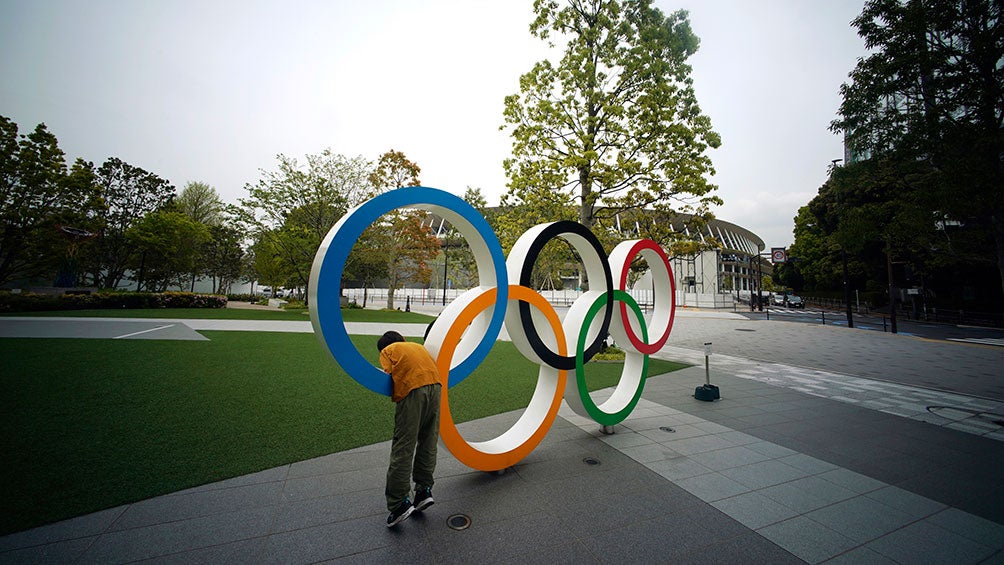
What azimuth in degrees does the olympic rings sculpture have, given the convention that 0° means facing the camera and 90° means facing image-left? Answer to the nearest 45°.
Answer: approximately 315°

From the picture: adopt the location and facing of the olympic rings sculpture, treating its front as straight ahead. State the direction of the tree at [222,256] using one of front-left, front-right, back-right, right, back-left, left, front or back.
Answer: back

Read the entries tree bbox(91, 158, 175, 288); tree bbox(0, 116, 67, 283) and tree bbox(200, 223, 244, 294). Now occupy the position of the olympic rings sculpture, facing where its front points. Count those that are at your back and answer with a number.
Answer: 3

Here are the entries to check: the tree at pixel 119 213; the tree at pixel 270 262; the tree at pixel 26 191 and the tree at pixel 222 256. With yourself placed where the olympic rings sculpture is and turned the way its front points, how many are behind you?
4

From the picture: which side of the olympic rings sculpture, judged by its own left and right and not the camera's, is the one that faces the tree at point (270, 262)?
back

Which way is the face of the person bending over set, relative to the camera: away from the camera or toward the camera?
away from the camera

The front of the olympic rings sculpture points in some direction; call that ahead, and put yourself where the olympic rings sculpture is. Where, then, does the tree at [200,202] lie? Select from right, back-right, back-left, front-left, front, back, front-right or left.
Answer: back

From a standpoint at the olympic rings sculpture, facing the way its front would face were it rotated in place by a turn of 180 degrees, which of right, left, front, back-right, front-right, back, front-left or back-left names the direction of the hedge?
front

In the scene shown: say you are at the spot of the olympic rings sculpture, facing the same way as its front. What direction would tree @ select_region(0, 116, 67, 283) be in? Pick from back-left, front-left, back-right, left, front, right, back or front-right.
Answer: back

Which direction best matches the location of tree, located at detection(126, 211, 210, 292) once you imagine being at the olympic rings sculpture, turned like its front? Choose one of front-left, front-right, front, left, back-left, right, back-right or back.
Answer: back

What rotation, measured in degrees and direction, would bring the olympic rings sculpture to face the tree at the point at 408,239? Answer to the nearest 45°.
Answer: approximately 135° to its left
